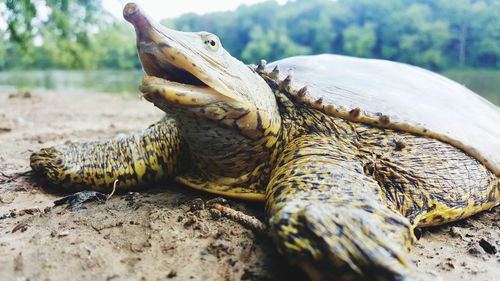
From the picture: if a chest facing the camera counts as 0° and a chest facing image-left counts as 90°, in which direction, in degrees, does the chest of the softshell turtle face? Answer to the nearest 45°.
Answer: approximately 45°

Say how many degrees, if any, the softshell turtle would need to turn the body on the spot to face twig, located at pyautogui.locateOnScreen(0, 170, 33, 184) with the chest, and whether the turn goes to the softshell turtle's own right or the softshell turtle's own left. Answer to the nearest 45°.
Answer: approximately 45° to the softshell turtle's own right
